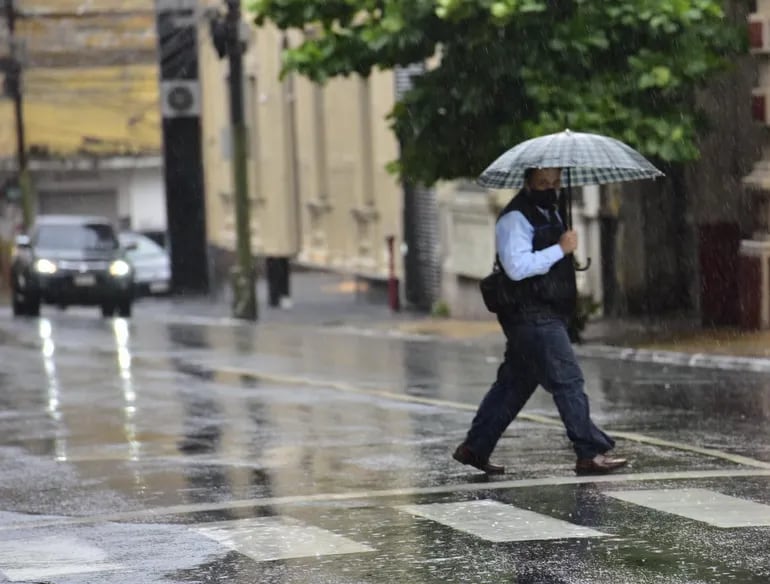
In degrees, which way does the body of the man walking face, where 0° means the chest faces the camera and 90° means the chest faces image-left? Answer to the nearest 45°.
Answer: approximately 270°

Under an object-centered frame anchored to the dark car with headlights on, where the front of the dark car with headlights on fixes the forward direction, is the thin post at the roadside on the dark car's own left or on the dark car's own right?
on the dark car's own left

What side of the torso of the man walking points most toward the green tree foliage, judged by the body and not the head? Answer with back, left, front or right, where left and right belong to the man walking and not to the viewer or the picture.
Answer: left

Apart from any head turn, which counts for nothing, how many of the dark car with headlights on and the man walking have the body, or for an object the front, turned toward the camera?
1

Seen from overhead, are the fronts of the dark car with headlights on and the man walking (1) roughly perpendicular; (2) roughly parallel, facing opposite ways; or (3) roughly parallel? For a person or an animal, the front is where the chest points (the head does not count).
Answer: roughly perpendicular

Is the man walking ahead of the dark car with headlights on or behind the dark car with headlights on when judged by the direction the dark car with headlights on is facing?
ahead

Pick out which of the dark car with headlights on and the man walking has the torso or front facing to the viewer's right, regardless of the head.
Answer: the man walking
